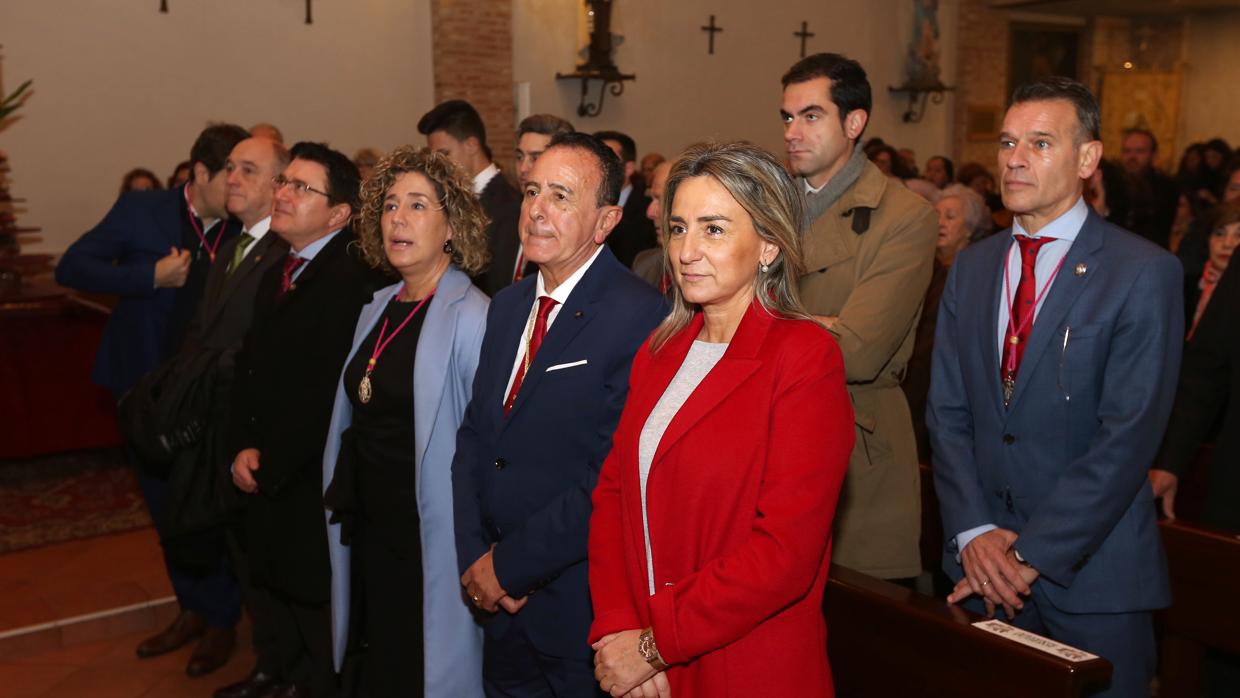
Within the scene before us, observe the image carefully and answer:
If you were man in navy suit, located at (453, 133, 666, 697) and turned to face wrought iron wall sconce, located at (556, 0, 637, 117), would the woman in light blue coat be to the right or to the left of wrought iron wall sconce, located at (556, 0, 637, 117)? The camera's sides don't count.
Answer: left

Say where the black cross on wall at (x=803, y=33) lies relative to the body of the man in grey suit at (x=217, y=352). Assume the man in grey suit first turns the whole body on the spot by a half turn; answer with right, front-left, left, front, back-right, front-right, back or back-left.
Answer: front

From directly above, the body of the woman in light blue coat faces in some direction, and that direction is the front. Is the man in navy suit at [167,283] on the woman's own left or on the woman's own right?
on the woman's own right

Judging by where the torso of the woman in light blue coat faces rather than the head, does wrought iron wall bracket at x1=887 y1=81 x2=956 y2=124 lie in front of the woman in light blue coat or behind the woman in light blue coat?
behind

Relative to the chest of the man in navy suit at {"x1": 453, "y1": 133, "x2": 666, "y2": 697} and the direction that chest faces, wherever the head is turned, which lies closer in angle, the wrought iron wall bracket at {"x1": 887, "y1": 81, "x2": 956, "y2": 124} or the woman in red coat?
the woman in red coat

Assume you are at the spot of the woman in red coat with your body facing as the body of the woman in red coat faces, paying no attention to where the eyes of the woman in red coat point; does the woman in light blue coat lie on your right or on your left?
on your right

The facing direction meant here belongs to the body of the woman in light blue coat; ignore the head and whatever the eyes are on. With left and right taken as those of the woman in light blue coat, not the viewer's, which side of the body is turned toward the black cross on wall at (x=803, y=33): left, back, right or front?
back

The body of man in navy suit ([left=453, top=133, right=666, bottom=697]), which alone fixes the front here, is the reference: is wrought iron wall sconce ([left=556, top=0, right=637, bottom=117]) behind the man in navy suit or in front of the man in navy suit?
behind

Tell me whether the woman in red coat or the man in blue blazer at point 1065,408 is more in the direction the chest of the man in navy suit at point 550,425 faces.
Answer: the woman in red coat
